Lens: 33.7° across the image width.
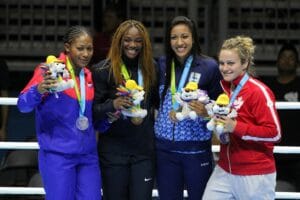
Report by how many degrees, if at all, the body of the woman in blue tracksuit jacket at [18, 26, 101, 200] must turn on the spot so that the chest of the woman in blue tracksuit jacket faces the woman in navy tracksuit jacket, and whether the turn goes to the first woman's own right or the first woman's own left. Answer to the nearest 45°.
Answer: approximately 45° to the first woman's own left

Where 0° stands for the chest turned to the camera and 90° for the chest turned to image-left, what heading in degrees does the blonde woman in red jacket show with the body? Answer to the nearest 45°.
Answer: approximately 45°

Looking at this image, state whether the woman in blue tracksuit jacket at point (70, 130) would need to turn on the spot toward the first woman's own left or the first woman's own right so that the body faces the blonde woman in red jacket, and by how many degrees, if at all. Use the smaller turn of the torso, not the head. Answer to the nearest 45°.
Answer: approximately 45° to the first woman's own left

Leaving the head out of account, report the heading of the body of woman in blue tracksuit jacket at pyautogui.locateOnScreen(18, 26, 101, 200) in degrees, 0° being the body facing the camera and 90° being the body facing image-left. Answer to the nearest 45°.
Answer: approximately 315°

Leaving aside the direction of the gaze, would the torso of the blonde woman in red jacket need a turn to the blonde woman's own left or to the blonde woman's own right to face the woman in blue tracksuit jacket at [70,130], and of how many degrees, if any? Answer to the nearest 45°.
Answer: approximately 45° to the blonde woman's own right
